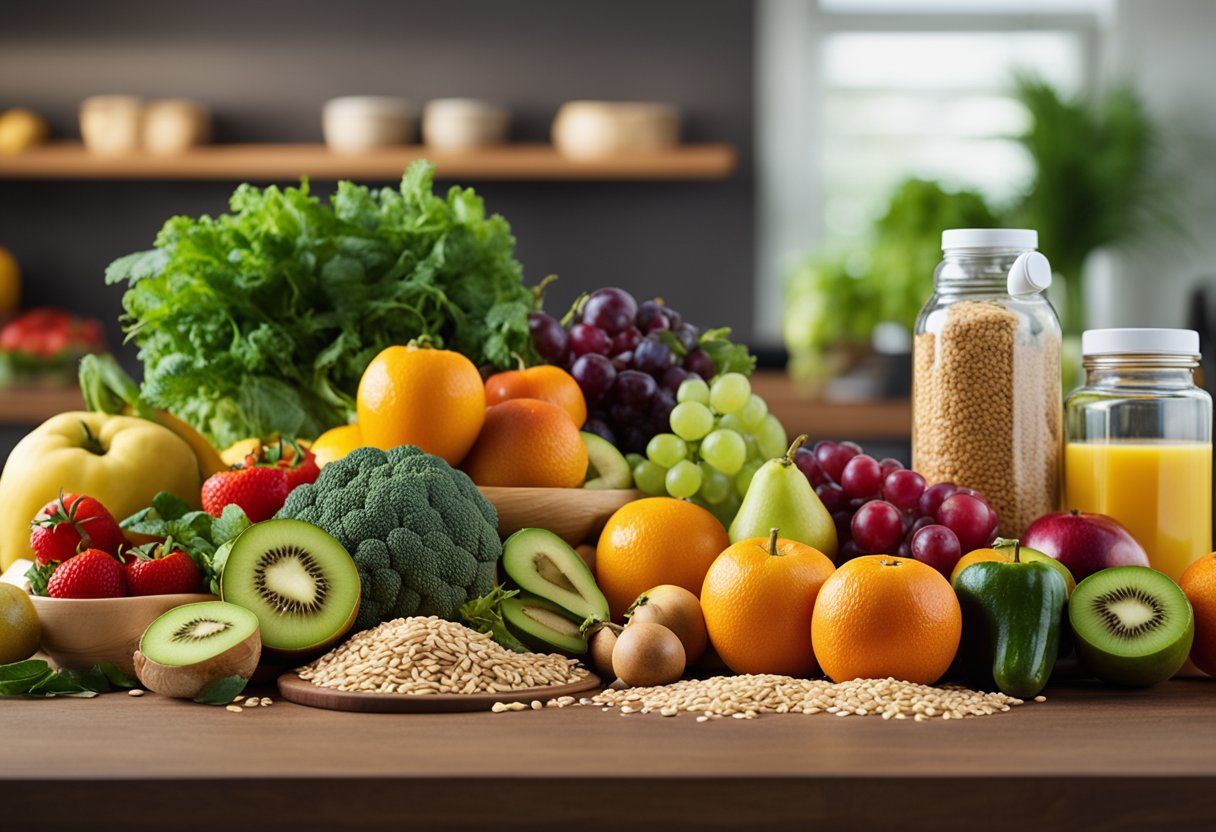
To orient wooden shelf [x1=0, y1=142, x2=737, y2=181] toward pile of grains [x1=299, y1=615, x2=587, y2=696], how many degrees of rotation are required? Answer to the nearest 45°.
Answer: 0° — it already faces it

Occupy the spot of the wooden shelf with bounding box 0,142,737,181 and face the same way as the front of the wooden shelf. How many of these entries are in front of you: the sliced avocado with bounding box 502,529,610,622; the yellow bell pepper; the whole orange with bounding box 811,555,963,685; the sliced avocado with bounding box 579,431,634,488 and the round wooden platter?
5

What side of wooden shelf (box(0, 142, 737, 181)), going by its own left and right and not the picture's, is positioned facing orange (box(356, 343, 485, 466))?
front

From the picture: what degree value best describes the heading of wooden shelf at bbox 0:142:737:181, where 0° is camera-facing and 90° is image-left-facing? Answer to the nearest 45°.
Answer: approximately 0°

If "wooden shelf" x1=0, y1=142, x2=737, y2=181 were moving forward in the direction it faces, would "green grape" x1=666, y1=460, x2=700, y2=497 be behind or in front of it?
in front

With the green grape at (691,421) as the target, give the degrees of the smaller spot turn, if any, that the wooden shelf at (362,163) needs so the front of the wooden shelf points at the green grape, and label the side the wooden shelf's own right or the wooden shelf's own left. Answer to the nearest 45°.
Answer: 0° — it already faces it

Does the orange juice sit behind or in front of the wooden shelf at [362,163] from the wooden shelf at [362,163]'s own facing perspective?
in front

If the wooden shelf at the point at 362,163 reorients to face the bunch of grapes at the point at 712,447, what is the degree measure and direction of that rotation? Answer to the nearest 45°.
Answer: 0° — it already faces it

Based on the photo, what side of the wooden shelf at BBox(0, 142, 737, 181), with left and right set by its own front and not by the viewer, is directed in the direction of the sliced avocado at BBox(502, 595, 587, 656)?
front

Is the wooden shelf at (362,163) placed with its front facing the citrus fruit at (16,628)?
yes

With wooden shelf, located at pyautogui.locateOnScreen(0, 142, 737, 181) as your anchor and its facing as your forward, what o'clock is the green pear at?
The green pear is roughly at 12 o'clock from the wooden shelf.

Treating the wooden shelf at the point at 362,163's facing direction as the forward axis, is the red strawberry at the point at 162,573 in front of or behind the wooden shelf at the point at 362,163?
in front

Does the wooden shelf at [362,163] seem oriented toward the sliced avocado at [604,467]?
yes
